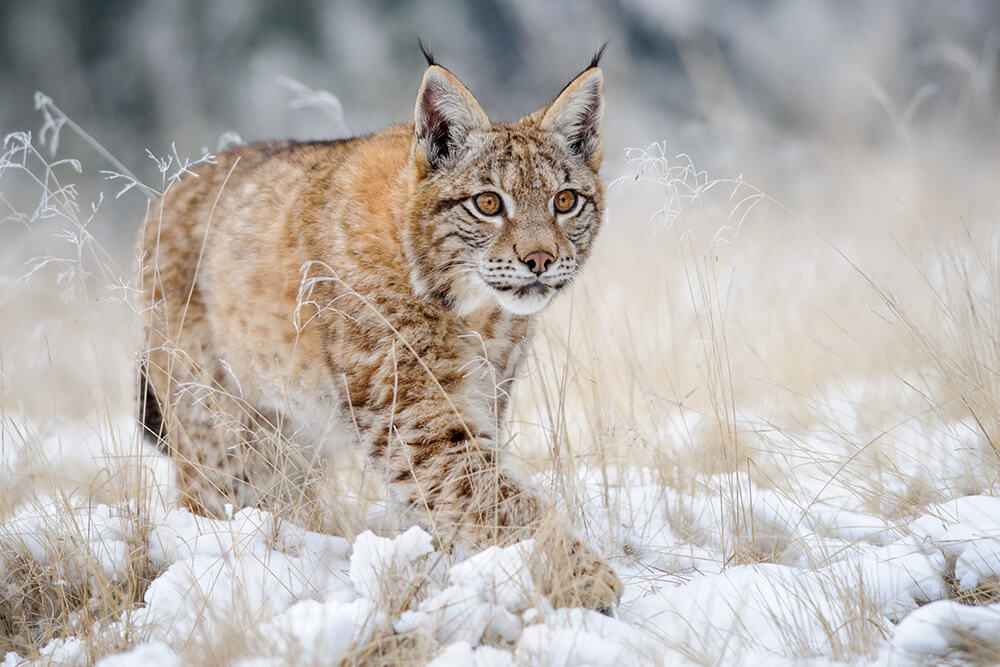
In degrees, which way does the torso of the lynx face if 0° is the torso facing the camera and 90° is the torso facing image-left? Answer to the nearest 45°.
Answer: approximately 315°
